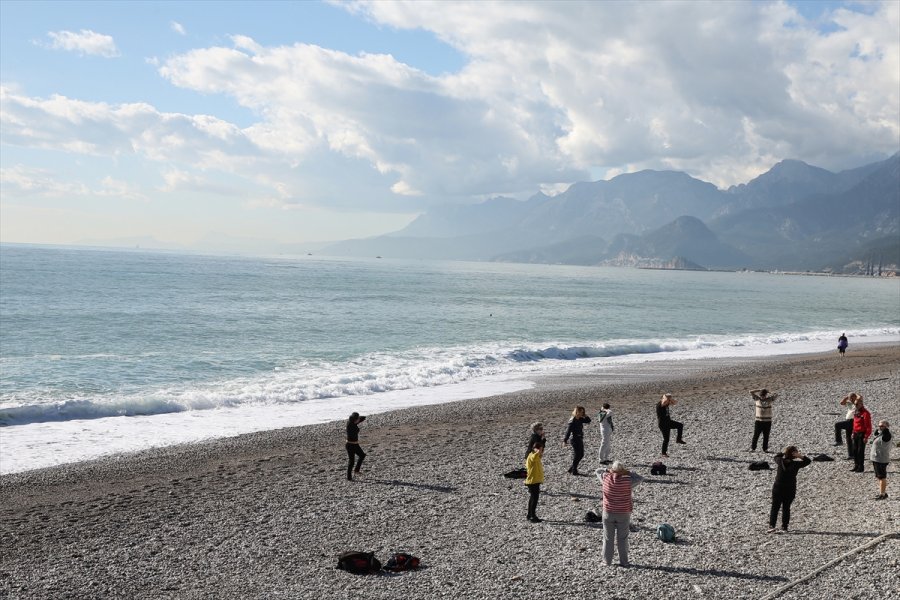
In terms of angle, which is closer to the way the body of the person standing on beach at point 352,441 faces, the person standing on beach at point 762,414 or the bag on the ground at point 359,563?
the person standing on beach

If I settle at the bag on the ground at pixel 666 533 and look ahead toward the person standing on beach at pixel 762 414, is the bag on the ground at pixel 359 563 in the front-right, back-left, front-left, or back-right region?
back-left

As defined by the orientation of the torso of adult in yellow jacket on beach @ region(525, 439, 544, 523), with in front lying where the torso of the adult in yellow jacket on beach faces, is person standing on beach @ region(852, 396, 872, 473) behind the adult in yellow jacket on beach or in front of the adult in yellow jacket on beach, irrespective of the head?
in front

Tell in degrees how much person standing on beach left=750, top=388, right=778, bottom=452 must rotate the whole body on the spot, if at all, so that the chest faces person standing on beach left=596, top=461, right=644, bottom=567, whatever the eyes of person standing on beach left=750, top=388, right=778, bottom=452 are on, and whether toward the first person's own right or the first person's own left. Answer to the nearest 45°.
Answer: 0° — they already face them

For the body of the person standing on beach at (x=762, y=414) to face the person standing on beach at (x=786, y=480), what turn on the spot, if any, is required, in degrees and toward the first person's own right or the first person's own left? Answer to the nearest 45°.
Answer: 0° — they already face them

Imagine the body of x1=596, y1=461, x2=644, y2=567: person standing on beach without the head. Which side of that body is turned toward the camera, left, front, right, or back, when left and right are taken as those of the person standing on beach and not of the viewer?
back

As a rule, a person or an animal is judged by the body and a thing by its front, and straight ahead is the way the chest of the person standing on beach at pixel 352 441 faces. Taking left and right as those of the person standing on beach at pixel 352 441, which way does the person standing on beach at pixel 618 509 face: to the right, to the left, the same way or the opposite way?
to the left

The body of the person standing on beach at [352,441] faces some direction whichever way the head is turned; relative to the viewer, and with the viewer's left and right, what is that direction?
facing to the right of the viewer

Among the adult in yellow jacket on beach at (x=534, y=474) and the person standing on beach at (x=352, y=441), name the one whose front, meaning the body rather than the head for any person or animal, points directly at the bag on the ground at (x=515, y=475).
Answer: the person standing on beach

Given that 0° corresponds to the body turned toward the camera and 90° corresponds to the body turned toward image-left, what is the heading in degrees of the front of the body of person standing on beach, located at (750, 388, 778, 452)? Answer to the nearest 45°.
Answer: approximately 0°
